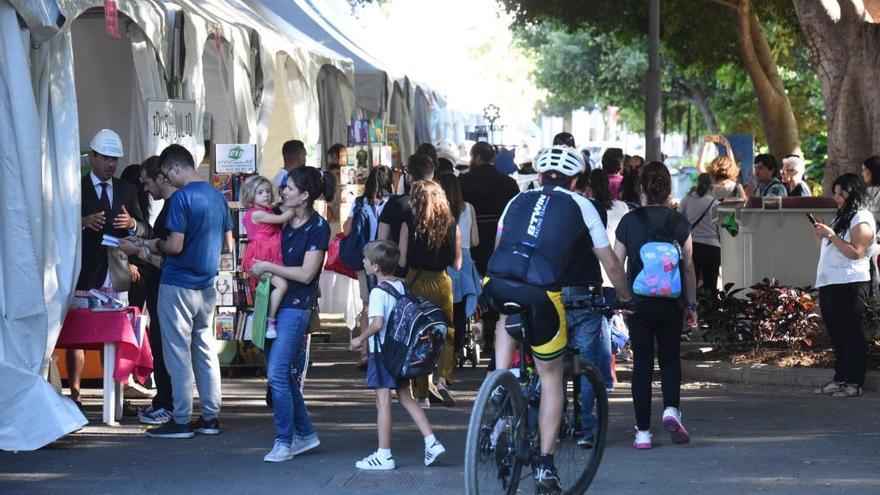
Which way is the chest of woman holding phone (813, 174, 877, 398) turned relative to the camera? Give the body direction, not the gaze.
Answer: to the viewer's left

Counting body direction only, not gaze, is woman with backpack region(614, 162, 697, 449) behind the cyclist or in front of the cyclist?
in front

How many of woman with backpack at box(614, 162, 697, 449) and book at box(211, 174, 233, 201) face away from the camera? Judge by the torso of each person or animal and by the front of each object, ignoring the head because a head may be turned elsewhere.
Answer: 1

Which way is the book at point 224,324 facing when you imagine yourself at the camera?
facing the viewer

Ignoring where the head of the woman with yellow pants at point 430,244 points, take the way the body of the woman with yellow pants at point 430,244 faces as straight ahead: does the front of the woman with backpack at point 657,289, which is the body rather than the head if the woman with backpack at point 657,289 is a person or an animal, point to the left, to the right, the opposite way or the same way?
the same way

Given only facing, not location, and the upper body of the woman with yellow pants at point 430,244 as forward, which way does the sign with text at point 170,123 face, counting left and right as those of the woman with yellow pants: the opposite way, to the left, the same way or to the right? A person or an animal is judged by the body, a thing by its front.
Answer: the opposite way

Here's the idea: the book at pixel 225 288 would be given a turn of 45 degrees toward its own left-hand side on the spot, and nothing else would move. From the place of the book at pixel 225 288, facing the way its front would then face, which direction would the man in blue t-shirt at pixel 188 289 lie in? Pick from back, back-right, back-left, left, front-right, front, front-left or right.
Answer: front-right

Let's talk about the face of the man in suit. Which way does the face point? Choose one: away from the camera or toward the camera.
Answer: toward the camera

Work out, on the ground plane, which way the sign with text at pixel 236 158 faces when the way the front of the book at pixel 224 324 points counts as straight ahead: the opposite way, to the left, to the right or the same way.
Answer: the same way

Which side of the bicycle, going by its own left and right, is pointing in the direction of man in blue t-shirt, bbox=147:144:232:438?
left

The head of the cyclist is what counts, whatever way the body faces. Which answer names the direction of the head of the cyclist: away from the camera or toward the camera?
away from the camera

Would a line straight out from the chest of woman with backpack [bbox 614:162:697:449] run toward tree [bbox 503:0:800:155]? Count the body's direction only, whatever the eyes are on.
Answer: yes

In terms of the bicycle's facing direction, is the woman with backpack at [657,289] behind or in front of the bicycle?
in front

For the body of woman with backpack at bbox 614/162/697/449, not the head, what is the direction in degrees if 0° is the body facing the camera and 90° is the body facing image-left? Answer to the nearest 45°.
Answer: approximately 180°

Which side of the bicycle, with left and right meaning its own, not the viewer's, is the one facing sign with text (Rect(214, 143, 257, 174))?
left

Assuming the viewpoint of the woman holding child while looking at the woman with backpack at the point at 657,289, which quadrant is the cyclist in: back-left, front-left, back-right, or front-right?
front-right

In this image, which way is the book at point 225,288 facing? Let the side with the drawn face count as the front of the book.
toward the camera

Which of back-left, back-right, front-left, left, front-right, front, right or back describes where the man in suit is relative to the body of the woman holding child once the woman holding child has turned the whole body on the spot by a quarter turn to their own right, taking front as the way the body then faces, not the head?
front-left

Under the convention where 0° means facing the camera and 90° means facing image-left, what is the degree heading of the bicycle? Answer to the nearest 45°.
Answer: approximately 225°
